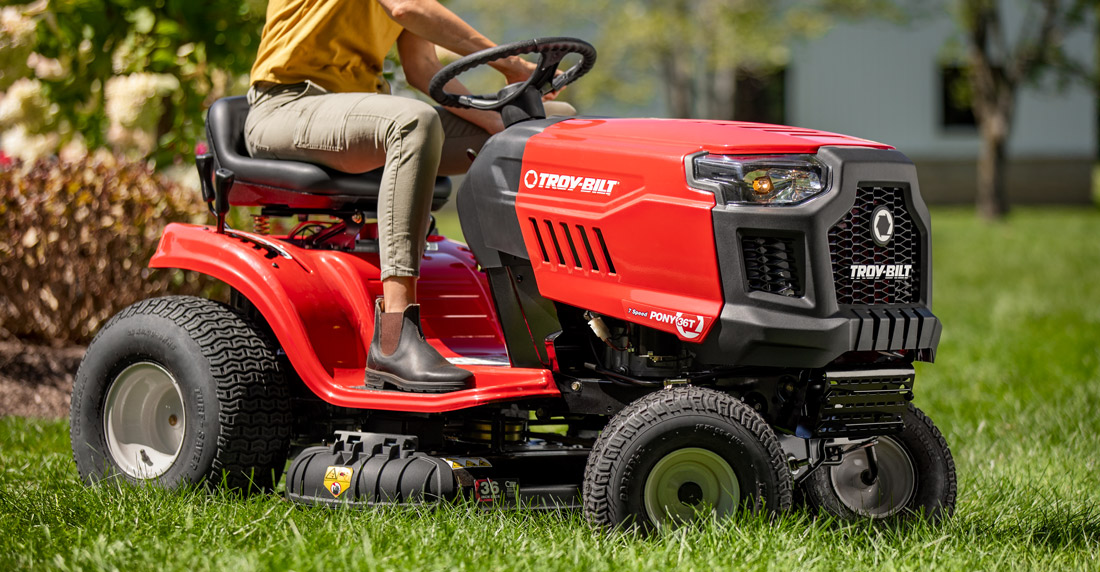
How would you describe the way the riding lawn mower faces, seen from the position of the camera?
facing the viewer and to the right of the viewer

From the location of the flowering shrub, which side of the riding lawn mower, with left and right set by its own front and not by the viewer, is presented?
back

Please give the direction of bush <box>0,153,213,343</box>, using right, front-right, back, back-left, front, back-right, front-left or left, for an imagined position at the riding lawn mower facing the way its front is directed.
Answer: back

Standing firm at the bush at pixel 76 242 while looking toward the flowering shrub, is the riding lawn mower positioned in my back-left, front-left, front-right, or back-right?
back-right
